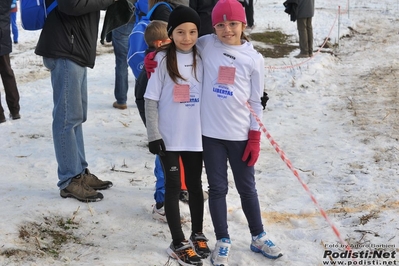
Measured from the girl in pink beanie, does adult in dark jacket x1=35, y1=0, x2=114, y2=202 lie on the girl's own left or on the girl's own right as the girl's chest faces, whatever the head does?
on the girl's own right

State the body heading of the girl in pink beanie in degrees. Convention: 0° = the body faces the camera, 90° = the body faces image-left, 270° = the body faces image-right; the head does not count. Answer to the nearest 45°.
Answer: approximately 0°

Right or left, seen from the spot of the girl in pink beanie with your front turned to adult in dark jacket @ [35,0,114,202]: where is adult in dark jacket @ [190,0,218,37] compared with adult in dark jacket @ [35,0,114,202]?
right

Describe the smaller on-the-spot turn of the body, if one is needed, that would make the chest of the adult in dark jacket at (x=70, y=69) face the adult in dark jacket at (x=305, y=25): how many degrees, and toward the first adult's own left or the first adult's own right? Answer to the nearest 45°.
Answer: approximately 45° to the first adult's own left

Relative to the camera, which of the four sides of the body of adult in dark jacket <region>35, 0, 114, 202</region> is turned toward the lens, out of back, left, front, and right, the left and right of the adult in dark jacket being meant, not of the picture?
right

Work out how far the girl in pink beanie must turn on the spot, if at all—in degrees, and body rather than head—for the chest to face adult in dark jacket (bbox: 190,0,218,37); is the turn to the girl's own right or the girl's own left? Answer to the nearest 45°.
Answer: approximately 180°

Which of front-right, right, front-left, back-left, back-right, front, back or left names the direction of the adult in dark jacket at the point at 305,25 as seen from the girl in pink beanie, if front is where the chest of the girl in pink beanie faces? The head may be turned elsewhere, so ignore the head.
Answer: back
